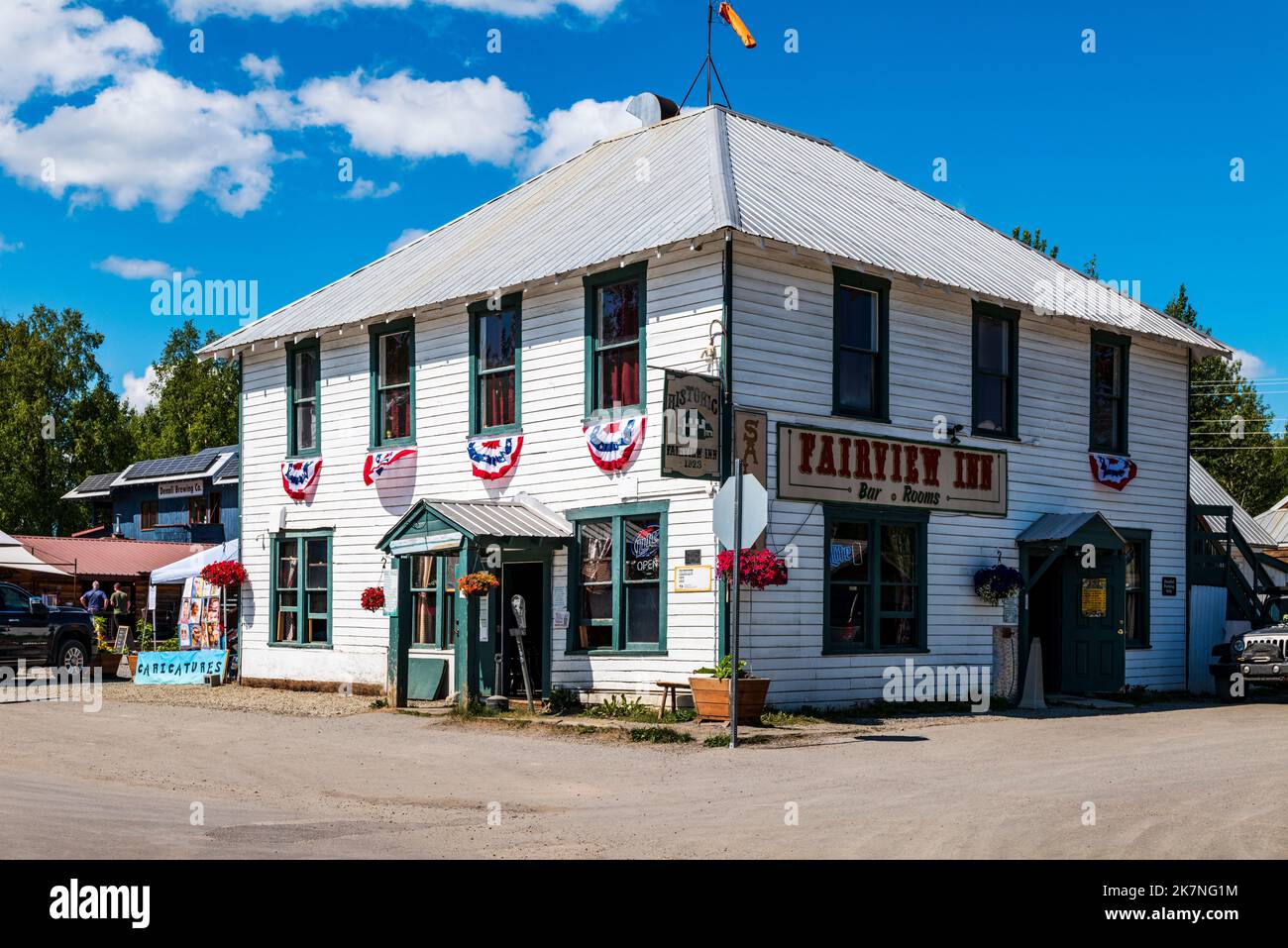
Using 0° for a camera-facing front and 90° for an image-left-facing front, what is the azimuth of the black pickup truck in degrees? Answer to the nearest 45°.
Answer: approximately 270°
